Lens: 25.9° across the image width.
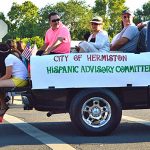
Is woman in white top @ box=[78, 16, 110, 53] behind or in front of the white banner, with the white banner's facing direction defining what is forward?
behind

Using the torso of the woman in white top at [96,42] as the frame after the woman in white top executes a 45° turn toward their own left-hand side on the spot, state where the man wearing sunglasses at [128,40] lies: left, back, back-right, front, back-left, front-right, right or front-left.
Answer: left

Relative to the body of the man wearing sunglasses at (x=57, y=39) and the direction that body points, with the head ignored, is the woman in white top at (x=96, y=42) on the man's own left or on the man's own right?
on the man's own left

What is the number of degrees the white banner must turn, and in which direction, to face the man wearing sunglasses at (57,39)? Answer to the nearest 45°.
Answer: approximately 135° to its right

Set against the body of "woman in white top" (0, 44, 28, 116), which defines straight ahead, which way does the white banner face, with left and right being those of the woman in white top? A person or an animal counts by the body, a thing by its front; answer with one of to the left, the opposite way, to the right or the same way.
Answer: to the left

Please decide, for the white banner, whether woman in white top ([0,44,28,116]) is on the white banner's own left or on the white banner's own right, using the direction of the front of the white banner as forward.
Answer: on the white banner's own right

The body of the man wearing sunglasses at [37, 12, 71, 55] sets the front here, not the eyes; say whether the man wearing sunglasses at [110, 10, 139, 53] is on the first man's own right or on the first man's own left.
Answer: on the first man's own left

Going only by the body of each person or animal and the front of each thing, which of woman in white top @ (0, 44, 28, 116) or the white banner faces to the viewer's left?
the woman in white top
